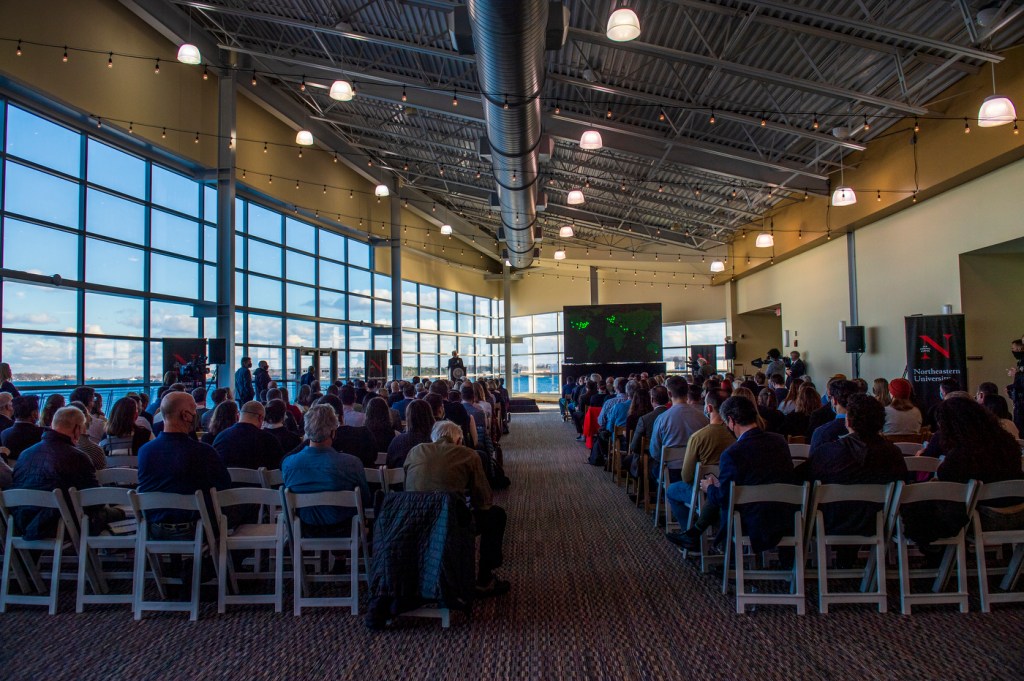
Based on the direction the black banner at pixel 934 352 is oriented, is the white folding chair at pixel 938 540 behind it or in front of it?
in front

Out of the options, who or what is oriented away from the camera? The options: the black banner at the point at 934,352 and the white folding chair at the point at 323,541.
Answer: the white folding chair

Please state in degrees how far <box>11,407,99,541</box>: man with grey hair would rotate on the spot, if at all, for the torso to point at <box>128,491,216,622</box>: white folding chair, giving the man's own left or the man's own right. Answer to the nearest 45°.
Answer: approximately 90° to the man's own right

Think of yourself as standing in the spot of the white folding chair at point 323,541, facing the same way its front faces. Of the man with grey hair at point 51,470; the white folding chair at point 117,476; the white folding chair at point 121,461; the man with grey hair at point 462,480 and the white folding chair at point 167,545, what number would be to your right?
1

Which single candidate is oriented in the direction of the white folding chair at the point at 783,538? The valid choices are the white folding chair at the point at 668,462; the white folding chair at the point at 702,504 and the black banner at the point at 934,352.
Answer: the black banner

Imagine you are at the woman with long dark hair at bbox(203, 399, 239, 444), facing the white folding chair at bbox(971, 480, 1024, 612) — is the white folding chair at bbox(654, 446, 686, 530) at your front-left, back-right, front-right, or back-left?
front-left

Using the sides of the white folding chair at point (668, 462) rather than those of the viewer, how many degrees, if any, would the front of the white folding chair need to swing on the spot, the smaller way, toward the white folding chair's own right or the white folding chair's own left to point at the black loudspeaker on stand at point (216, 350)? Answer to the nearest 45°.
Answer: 0° — it already faces it

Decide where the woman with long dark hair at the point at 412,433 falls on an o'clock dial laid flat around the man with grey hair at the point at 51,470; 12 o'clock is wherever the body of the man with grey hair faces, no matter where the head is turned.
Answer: The woman with long dark hair is roughly at 2 o'clock from the man with grey hair.

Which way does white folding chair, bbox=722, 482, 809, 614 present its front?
away from the camera

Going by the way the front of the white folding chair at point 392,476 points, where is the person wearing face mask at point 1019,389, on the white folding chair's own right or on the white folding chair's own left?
on the white folding chair's own right

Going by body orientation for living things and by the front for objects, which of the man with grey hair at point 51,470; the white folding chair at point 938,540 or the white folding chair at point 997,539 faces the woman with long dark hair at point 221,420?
the man with grey hair

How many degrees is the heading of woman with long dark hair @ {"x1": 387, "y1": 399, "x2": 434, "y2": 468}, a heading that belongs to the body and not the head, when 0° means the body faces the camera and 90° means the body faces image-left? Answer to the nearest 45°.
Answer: approximately 180°

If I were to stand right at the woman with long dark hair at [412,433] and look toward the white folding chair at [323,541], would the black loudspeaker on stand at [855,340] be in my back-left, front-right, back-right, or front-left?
back-left

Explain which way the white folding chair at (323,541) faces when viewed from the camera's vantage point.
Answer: facing away from the viewer

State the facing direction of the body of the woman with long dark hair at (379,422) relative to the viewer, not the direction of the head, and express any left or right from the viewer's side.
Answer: facing away from the viewer

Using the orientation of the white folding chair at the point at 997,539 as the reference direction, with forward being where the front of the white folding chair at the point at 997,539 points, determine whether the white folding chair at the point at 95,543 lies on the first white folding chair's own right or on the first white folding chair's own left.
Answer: on the first white folding chair's own left

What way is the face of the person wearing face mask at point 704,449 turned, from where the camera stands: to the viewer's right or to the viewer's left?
to the viewer's left

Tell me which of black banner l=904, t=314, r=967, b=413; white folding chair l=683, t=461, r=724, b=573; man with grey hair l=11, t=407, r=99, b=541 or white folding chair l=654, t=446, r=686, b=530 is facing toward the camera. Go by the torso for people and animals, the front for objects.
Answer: the black banner

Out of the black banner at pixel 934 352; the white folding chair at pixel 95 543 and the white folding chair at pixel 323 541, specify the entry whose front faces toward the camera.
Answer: the black banner
